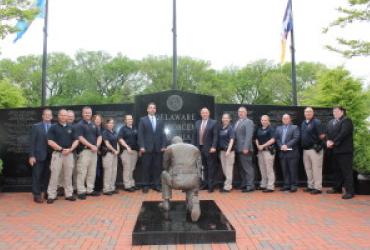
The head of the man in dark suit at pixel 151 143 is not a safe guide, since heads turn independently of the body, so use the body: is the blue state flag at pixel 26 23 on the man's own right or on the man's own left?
on the man's own right

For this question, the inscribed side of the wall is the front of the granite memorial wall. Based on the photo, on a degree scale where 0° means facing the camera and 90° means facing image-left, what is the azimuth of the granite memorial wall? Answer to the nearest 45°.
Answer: approximately 0°

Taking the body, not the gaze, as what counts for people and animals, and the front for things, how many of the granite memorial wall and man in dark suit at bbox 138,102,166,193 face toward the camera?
2

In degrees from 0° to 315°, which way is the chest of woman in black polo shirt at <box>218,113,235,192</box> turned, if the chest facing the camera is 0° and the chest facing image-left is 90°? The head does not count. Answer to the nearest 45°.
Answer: approximately 45°

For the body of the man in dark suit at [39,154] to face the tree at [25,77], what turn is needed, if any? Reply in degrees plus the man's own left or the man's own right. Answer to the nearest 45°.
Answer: approximately 135° to the man's own left

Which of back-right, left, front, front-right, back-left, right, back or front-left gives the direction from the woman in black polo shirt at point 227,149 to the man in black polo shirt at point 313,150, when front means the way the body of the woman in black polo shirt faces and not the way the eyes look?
back-left

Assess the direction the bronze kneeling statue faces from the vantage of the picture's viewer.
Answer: facing away from the viewer

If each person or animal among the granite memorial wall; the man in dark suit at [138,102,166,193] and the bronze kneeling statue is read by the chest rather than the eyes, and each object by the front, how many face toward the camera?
2

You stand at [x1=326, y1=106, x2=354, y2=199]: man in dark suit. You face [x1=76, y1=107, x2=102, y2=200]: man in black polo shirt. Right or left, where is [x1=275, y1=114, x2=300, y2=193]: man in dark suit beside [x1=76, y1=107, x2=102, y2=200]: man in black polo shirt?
right
